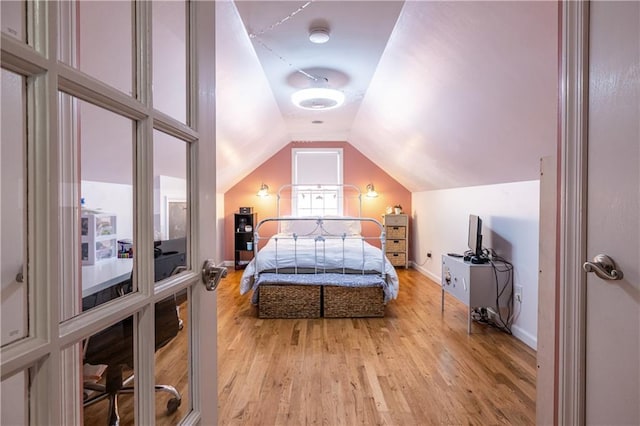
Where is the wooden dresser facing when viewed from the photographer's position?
facing the viewer

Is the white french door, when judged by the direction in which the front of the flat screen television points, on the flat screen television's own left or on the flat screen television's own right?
on the flat screen television's own left

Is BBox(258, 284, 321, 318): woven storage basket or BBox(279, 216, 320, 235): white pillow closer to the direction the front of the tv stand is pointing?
the woven storage basket

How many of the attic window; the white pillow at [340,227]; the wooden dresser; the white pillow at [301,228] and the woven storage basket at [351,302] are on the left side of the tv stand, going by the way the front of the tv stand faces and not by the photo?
0

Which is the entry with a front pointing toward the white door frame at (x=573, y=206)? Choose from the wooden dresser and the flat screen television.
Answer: the wooden dresser

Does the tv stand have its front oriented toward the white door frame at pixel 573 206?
no

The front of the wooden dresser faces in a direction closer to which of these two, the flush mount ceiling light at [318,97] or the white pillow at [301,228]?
the flush mount ceiling light

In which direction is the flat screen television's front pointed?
to the viewer's left

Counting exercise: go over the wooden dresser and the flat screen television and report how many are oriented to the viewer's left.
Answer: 1

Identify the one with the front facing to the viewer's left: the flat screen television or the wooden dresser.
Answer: the flat screen television

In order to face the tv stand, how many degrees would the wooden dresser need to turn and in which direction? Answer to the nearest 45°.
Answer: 0° — it already faces it

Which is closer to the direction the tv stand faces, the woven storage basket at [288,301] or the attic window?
the woven storage basket

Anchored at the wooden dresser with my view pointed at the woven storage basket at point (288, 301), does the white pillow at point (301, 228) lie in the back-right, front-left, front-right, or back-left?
front-right

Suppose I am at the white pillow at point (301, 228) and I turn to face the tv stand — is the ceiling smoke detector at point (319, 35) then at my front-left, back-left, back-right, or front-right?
front-right

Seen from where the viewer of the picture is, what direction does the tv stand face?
facing the viewer and to the left of the viewer
